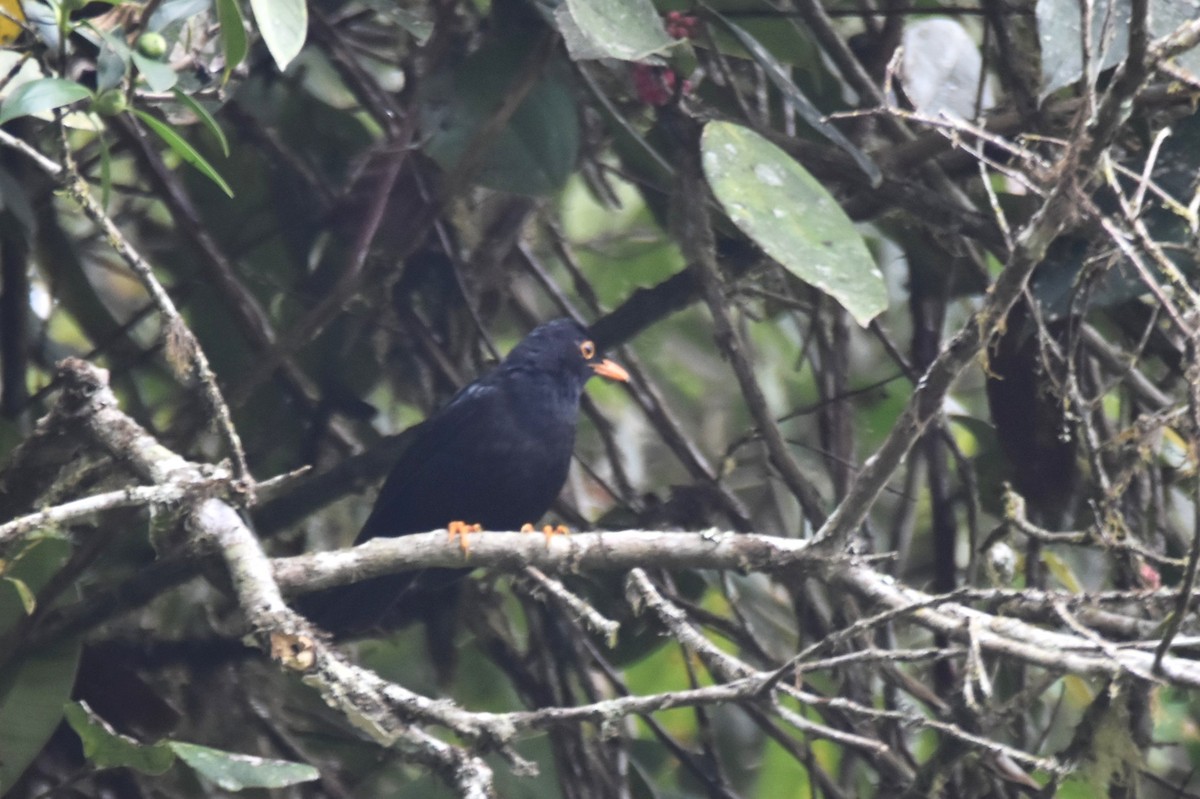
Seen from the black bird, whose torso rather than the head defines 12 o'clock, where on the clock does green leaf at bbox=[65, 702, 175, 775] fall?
The green leaf is roughly at 4 o'clock from the black bird.

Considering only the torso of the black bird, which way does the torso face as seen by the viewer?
to the viewer's right

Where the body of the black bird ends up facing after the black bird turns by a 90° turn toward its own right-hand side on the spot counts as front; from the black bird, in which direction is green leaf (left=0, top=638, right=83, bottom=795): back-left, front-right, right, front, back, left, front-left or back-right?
front-right

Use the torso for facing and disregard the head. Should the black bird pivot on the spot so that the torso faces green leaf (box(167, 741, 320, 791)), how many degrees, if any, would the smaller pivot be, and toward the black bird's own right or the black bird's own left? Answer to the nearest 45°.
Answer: approximately 90° to the black bird's own right
